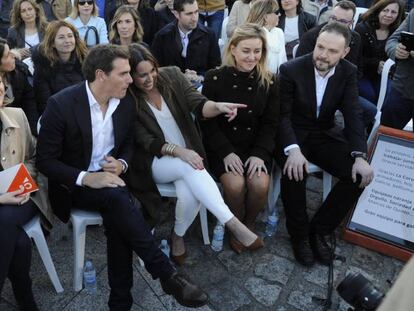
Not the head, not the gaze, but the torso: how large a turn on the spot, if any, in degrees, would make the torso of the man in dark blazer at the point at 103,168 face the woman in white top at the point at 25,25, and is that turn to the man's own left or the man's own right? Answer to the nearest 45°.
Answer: approximately 135° to the man's own left

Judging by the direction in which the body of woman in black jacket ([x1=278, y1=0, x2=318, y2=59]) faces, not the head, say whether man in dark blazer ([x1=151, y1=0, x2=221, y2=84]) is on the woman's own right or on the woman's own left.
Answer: on the woman's own right

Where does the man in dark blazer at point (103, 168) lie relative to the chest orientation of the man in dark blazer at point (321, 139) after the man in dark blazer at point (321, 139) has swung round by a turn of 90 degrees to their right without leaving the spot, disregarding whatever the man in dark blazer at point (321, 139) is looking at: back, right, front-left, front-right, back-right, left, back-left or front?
front-left

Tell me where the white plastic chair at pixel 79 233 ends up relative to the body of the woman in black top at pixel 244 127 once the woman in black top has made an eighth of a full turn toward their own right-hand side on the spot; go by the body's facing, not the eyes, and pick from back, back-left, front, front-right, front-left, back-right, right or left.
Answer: front

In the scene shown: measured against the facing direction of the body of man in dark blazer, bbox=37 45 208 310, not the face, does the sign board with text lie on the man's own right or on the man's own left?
on the man's own left

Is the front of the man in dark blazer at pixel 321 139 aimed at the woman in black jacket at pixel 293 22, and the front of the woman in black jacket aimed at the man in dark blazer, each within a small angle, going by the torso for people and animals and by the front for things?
no

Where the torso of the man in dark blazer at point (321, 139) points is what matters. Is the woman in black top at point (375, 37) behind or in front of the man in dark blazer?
behind

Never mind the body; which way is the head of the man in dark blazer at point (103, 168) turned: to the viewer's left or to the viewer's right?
to the viewer's right

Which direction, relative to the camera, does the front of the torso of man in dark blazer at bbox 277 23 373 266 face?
toward the camera

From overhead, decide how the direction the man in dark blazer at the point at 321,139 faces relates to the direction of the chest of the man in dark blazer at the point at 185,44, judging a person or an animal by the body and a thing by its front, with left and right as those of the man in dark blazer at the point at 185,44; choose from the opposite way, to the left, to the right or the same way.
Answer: the same way

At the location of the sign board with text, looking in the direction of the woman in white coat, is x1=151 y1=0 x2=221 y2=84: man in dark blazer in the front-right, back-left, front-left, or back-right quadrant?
front-left

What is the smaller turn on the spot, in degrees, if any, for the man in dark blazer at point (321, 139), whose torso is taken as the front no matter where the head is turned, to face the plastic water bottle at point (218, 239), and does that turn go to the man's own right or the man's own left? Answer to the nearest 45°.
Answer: approximately 45° to the man's own right

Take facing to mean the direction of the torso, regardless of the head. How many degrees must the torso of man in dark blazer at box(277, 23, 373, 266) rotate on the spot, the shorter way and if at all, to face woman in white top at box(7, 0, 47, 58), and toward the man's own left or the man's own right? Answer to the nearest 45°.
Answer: approximately 90° to the man's own right

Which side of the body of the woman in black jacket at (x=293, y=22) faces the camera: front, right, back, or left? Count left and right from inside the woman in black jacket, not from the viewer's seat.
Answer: front

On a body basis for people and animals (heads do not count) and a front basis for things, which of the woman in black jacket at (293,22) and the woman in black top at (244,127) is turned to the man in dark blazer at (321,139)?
the woman in black jacket at (293,22)

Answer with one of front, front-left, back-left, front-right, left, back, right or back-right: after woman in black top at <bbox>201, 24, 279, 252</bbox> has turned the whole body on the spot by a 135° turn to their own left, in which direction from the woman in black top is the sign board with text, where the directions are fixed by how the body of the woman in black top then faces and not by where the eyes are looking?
front-right

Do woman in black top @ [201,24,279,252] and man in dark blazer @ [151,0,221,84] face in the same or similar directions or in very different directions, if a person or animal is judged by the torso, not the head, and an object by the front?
same or similar directions

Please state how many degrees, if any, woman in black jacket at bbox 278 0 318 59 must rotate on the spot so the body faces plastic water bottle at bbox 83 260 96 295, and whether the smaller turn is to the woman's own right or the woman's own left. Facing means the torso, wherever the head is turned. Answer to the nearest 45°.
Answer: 0° — they already face it

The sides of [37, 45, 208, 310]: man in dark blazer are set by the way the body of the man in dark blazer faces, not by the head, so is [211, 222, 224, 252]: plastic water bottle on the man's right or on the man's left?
on the man's left

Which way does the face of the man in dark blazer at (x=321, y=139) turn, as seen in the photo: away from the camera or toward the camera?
toward the camera
